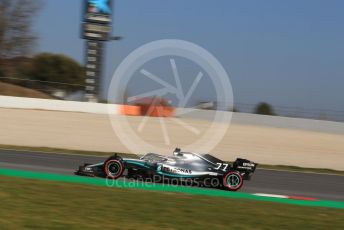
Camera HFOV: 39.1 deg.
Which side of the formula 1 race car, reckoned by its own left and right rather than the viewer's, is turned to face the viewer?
left
